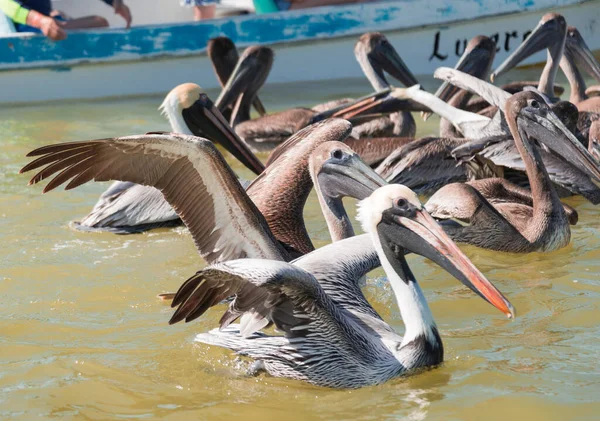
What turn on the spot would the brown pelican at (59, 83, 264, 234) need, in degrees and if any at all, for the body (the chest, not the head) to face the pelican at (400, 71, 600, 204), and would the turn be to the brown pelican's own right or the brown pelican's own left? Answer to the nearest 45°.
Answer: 0° — it already faces it

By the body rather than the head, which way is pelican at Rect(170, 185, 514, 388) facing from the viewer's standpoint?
to the viewer's right

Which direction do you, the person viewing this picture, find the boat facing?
facing to the right of the viewer

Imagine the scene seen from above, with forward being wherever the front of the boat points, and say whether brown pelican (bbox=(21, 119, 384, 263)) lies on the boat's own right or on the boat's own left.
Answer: on the boat's own right

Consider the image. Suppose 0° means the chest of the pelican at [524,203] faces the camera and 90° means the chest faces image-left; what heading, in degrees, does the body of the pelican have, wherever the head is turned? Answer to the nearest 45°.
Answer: approximately 270°

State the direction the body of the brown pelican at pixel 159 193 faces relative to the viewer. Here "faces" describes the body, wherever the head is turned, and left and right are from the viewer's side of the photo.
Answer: facing to the right of the viewer

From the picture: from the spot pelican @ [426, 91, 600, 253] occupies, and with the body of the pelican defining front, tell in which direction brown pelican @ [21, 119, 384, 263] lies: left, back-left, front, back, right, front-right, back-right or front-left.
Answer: back-right

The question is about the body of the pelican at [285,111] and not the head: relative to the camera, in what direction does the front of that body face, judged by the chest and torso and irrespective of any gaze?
to the viewer's left
